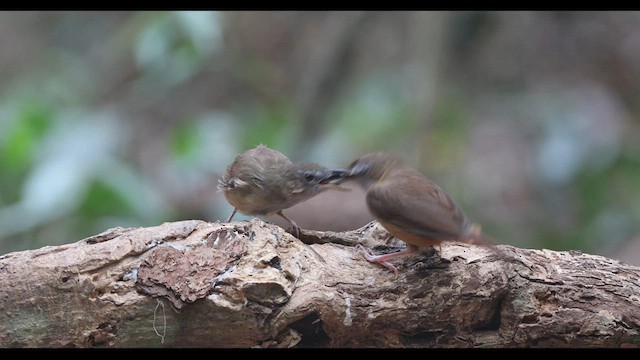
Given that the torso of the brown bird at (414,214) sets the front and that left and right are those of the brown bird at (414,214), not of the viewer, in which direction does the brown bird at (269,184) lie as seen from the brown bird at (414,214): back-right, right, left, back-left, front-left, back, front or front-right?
front-right

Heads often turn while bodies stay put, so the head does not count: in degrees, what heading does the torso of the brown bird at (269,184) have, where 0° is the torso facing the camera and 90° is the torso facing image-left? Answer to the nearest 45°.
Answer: approximately 270°

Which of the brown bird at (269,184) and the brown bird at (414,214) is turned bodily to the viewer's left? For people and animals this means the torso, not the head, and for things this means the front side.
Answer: the brown bird at (414,214)

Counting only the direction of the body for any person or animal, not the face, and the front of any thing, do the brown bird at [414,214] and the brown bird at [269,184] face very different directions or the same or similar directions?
very different directions

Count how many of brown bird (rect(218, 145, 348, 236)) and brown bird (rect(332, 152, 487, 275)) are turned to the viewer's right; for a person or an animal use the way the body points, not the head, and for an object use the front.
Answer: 1

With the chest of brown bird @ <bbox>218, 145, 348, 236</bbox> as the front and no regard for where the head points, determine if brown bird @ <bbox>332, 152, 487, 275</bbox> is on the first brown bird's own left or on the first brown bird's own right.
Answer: on the first brown bird's own right

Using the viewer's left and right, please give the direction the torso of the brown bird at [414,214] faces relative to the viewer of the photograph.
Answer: facing to the left of the viewer
